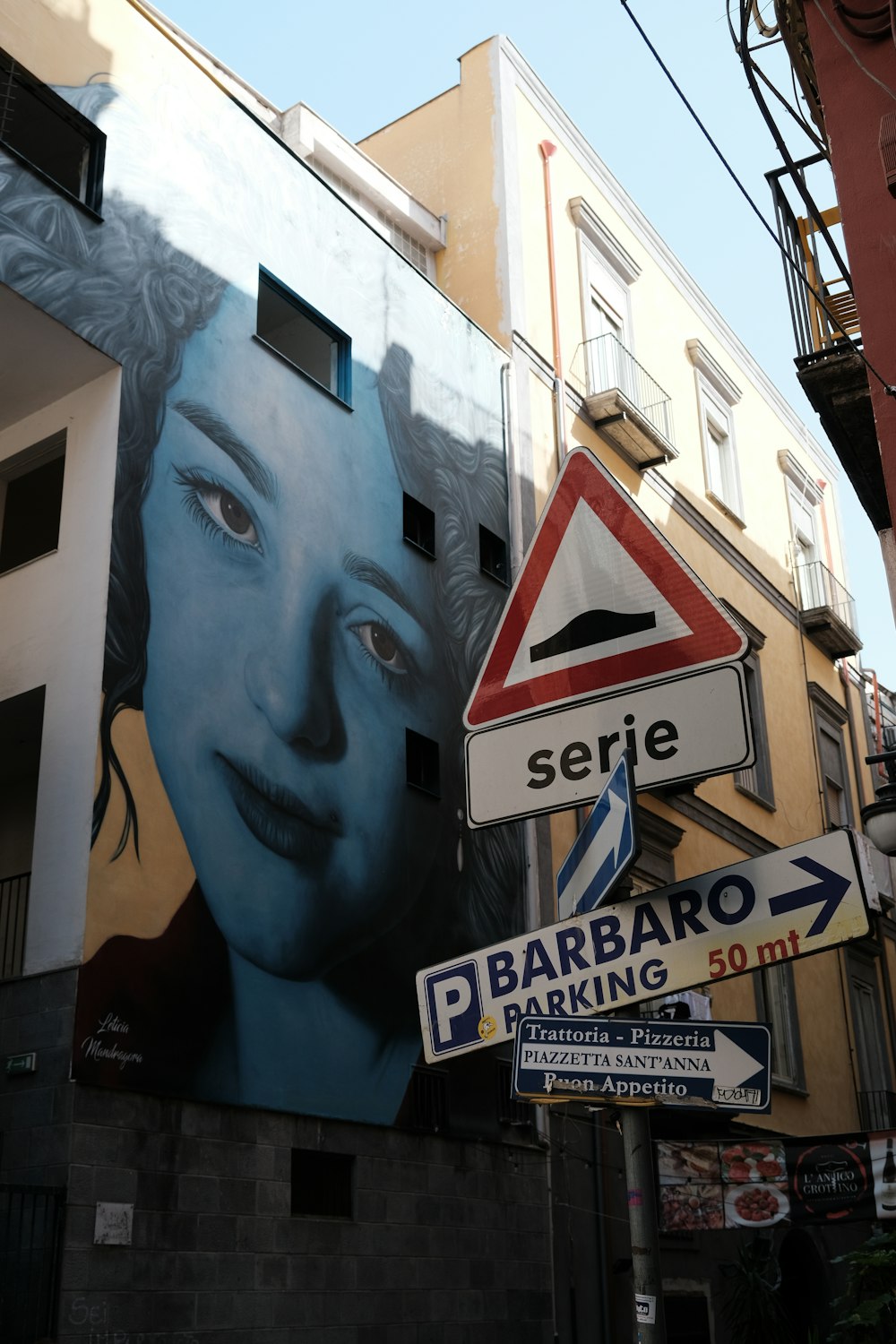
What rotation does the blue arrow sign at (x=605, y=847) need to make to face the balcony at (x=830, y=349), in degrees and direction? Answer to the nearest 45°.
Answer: approximately 135° to its right

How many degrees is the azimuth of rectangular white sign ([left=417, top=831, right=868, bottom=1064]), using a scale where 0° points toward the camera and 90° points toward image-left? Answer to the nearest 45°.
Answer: approximately 0°

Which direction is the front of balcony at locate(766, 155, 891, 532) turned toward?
to the viewer's left

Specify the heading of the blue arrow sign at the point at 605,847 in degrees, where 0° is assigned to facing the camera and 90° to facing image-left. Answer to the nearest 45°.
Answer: approximately 45°

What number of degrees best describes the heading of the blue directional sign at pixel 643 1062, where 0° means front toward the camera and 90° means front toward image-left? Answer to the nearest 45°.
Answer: approximately 0°
